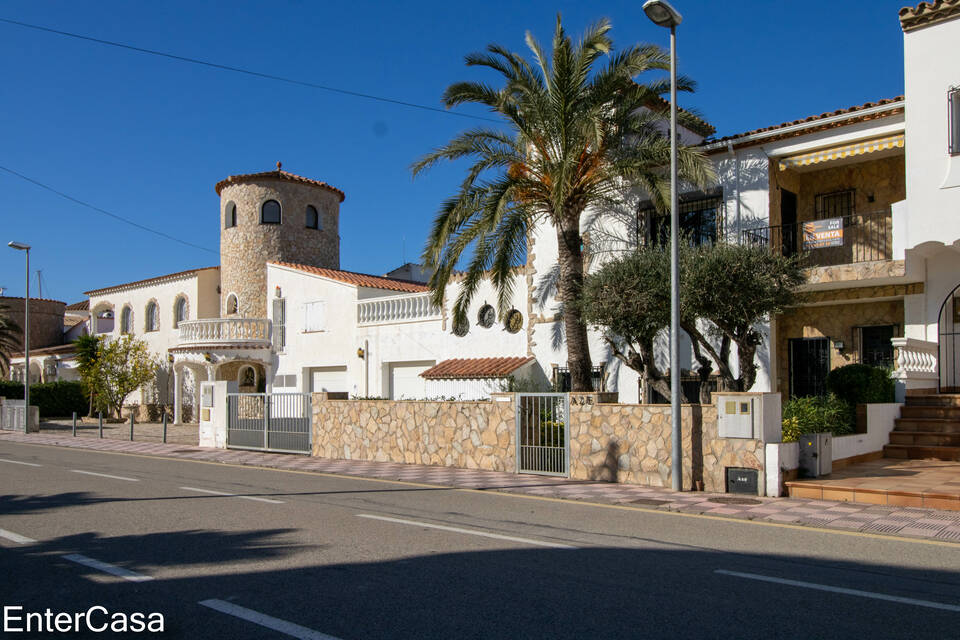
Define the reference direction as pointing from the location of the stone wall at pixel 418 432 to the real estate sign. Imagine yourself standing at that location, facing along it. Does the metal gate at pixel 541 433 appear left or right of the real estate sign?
right

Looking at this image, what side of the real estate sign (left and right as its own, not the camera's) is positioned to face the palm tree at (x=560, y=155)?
right

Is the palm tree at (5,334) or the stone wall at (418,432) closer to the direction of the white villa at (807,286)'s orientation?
the stone wall

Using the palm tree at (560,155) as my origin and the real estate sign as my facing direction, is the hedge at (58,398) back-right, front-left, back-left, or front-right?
back-left

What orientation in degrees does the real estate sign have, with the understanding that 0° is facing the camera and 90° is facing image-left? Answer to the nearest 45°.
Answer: approximately 0°

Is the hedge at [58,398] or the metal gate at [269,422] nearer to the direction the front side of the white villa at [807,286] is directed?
the metal gate
